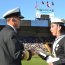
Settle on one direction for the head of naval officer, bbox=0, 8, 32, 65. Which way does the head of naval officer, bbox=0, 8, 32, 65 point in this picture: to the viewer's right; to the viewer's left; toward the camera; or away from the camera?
to the viewer's right

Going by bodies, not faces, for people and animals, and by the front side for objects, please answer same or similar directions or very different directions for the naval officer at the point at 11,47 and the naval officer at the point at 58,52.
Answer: very different directions

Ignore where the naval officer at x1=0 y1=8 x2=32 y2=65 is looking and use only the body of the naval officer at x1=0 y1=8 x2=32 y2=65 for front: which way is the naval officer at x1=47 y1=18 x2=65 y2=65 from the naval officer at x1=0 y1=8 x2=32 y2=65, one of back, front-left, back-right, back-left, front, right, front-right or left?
front

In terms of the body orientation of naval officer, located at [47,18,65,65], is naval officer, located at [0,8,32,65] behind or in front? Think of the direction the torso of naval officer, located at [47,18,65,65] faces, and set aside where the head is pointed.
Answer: in front

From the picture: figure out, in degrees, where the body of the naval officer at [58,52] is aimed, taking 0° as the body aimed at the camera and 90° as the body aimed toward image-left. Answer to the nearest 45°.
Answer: approximately 90°

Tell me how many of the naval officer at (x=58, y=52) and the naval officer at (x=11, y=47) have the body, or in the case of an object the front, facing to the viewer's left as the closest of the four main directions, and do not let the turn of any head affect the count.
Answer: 1

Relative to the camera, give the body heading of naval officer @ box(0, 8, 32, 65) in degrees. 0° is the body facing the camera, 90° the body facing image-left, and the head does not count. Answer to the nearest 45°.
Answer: approximately 270°
